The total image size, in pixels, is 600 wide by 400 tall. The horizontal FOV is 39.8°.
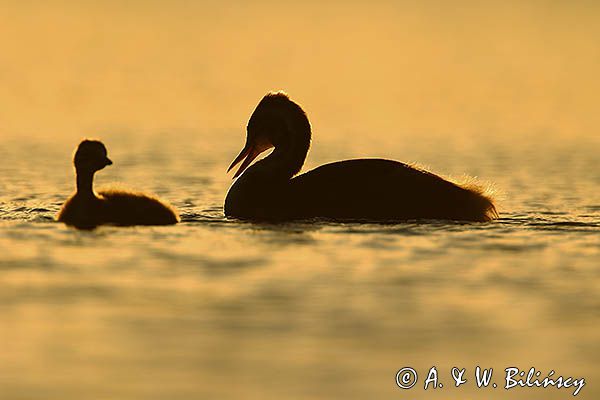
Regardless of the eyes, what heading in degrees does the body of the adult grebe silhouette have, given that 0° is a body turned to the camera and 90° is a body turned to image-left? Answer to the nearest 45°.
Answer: approximately 90°

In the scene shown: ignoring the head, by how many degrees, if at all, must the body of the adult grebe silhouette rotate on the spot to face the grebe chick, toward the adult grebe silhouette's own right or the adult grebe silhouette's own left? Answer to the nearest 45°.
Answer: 0° — it already faces it
